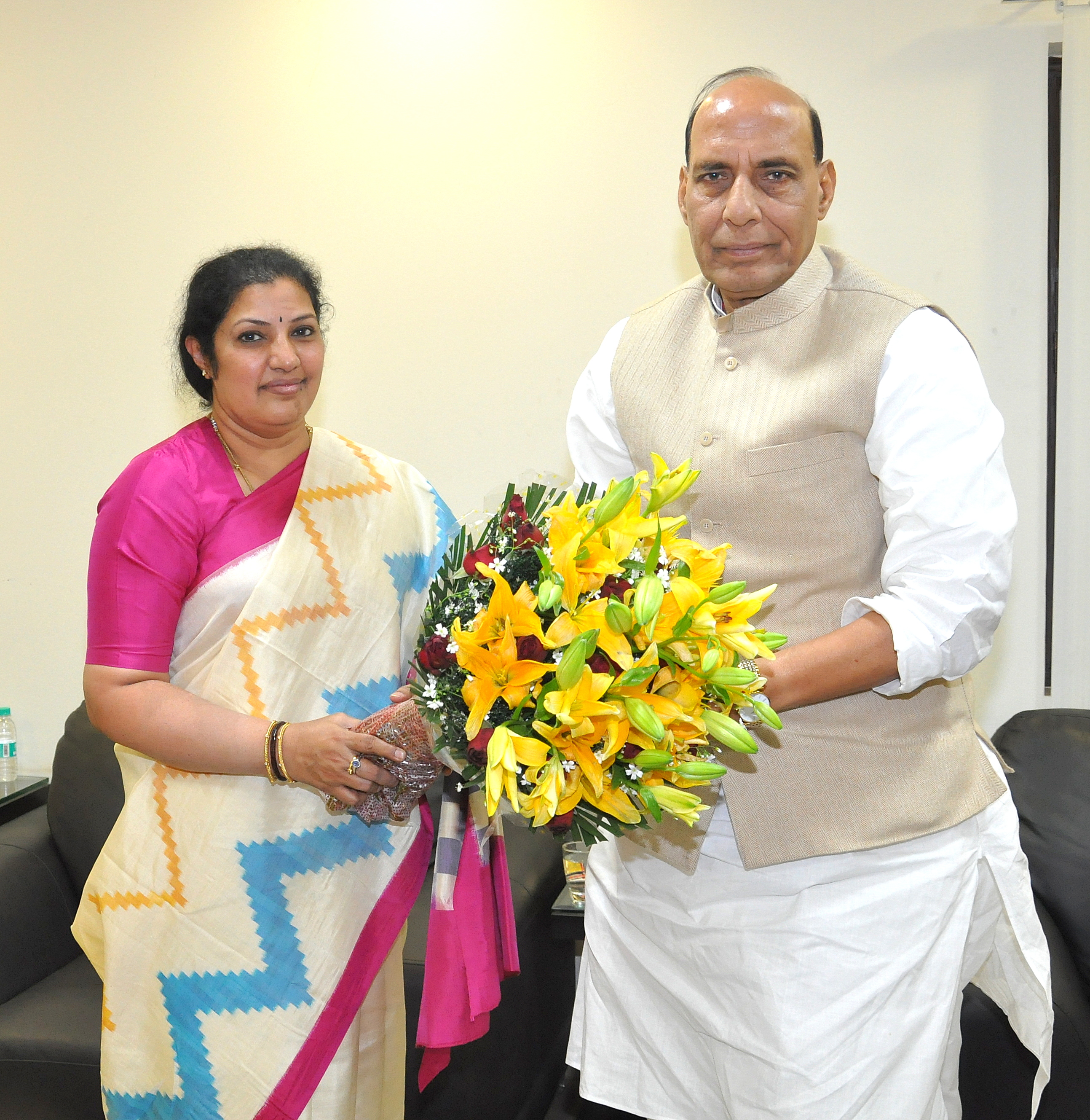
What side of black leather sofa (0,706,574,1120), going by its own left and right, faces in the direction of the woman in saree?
front

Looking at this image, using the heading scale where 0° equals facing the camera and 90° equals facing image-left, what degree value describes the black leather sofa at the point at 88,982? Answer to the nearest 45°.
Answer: approximately 0°

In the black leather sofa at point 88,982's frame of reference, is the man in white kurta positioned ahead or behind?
ahead

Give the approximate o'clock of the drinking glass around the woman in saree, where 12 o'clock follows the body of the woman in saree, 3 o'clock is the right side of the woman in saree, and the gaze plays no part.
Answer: The drinking glass is roughly at 9 o'clock from the woman in saree.

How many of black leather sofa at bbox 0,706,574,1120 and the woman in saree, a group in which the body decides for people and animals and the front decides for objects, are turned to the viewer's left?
0

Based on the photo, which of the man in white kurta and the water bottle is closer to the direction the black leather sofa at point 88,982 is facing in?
the man in white kurta

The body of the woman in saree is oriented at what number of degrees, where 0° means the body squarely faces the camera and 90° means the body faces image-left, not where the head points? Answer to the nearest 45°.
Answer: approximately 315°

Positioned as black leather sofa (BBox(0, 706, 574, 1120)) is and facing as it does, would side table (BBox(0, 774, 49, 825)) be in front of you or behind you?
behind
